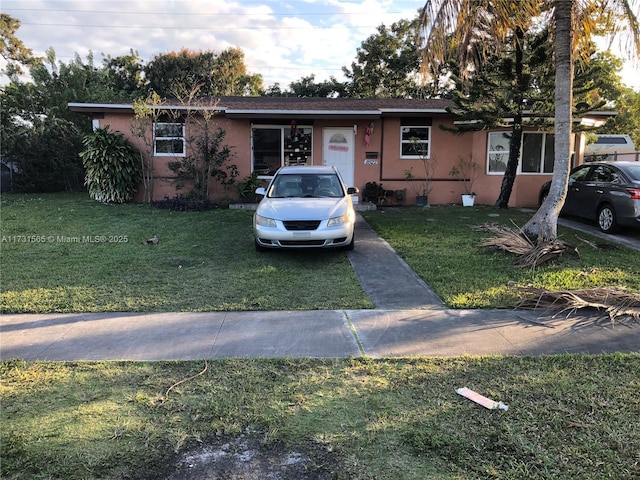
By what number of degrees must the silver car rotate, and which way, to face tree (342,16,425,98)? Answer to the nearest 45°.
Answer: approximately 180°

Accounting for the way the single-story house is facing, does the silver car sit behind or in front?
in front

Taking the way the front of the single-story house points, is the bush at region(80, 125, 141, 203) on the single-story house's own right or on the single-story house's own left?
on the single-story house's own right

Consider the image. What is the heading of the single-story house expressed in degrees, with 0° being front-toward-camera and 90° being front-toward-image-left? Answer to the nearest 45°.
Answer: approximately 0°

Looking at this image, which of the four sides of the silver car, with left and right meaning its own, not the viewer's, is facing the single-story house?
back

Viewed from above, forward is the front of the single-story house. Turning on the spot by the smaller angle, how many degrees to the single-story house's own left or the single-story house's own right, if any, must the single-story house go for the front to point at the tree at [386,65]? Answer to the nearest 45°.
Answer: approximately 180°

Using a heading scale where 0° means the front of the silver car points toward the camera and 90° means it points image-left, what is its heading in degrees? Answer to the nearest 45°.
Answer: approximately 0°

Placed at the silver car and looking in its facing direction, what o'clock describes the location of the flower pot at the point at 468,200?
The flower pot is roughly at 7 o'clock from the silver car.

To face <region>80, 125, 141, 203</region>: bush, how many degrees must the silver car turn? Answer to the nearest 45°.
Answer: approximately 135° to its right

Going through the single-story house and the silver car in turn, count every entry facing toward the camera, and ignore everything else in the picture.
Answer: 2

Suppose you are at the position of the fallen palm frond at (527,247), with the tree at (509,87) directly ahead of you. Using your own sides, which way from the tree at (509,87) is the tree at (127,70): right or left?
left

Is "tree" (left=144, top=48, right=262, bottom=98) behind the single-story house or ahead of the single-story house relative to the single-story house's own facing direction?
behind
